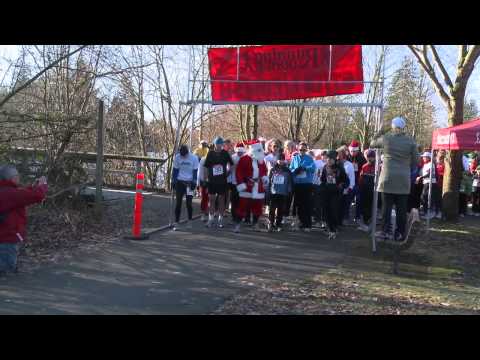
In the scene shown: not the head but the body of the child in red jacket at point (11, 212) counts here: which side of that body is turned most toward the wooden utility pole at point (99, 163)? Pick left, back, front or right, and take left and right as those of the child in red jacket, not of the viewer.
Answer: front

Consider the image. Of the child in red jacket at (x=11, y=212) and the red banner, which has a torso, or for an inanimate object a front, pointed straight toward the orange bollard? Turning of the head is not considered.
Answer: the child in red jacket

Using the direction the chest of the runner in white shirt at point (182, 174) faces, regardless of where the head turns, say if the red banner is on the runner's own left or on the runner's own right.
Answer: on the runner's own left

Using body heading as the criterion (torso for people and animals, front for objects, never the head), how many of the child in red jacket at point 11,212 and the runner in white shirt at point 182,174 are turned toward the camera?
1

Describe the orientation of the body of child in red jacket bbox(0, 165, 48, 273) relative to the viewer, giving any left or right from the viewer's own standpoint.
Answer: facing away from the viewer and to the right of the viewer

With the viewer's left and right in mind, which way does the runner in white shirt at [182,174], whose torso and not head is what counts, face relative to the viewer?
facing the viewer

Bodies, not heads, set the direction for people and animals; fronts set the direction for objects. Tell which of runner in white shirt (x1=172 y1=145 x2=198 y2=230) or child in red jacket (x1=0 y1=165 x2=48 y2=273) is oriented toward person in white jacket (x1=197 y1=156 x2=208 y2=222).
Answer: the child in red jacket

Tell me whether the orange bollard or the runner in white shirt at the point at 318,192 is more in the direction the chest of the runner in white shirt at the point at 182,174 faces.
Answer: the orange bollard

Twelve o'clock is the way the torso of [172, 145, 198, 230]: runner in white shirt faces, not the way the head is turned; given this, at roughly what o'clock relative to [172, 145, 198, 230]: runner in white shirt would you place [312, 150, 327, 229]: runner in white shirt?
[312, 150, 327, 229]: runner in white shirt is roughly at 9 o'clock from [172, 145, 198, 230]: runner in white shirt.

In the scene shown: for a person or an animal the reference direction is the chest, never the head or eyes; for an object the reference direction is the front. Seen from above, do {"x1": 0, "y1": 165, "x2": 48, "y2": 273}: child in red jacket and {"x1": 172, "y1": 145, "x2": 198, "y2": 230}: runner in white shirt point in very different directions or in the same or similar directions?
very different directions
